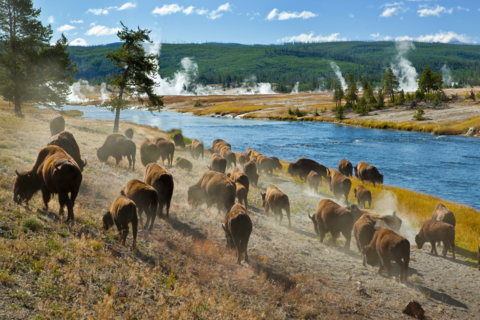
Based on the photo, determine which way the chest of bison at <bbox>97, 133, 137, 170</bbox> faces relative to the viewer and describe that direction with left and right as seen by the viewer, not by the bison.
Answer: facing away from the viewer and to the left of the viewer

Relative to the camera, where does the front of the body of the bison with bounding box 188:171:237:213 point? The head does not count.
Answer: to the viewer's left

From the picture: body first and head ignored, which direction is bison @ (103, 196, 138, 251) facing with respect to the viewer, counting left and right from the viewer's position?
facing away from the viewer and to the left of the viewer

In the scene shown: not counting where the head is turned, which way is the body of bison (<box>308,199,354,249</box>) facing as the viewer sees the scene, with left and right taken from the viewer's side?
facing away from the viewer and to the left of the viewer

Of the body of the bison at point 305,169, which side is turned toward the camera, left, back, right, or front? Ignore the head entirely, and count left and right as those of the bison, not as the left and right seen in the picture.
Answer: left
